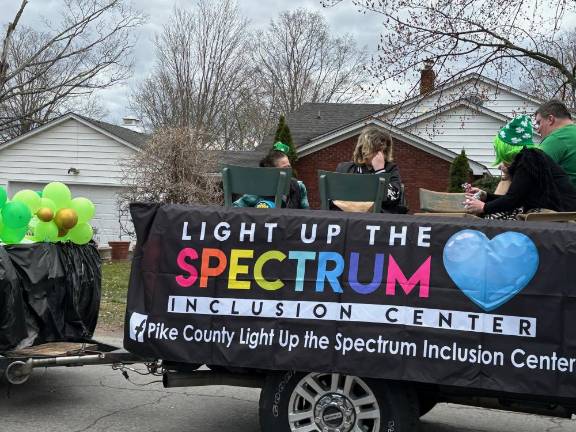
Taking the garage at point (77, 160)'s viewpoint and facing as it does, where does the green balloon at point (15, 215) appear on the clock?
The green balloon is roughly at 12 o'clock from the garage.

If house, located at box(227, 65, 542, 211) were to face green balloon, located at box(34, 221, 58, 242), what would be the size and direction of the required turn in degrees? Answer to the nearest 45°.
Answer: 0° — it already faces it

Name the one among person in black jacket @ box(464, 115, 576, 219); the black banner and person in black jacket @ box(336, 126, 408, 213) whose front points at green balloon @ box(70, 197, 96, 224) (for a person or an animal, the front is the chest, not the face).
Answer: person in black jacket @ box(464, 115, 576, 219)

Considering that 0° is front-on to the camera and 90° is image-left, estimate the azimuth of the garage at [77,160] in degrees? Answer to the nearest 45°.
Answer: approximately 0°

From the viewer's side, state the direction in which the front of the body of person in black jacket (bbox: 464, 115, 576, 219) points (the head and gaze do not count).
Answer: to the viewer's left

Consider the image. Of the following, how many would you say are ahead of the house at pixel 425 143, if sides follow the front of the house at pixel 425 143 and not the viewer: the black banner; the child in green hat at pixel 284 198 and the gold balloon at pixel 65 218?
3
